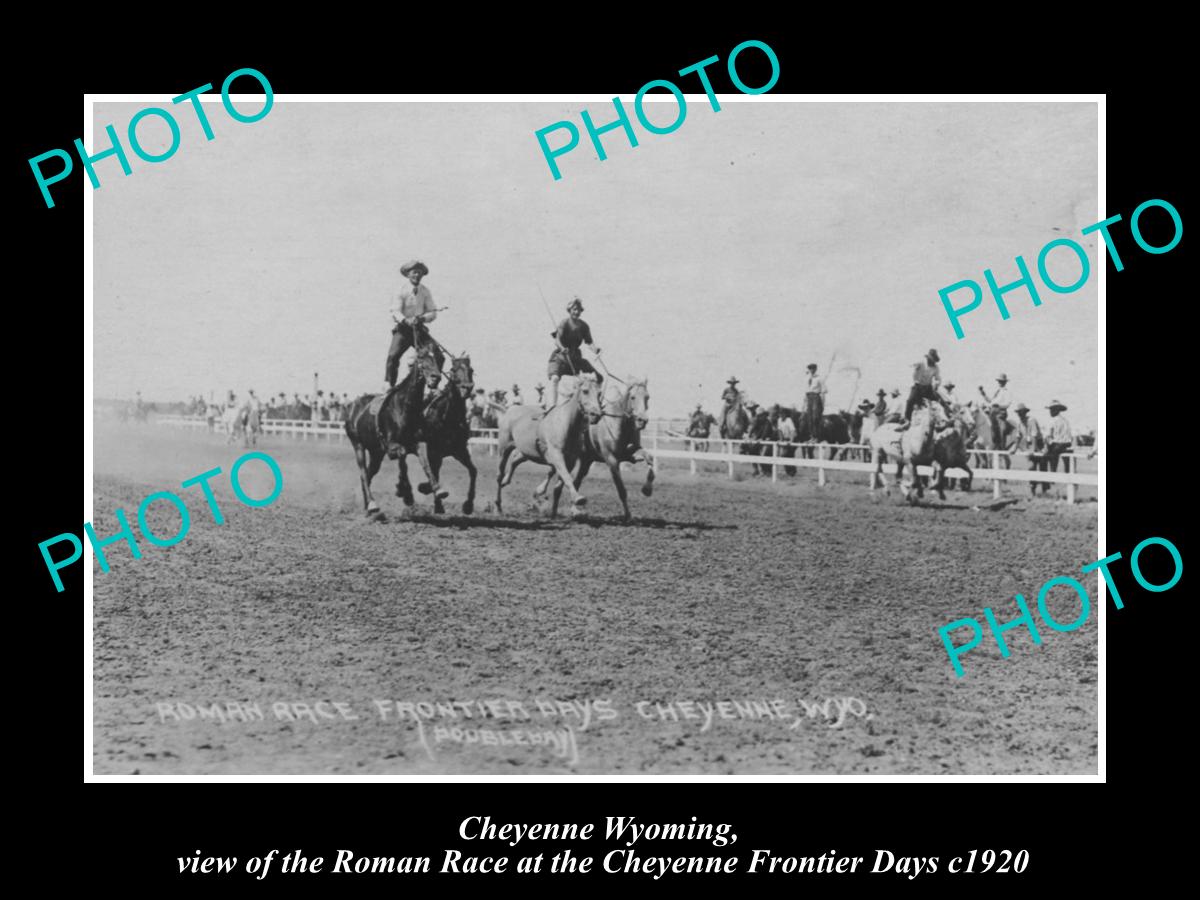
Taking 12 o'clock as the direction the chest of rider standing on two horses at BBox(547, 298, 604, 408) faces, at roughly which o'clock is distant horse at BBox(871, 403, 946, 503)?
The distant horse is roughly at 10 o'clock from the rider standing on two horses.

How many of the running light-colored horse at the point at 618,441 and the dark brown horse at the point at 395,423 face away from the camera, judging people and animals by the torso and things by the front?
0

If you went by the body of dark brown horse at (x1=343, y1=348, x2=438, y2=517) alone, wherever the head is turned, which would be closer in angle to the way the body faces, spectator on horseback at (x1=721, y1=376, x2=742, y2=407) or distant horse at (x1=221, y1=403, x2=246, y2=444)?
the spectator on horseback

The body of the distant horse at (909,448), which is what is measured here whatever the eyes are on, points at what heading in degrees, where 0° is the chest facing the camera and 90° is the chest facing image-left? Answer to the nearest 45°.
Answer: approximately 315°

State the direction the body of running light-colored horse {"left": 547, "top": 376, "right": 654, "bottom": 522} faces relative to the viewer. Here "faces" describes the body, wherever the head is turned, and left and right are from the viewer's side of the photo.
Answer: facing the viewer and to the right of the viewer
